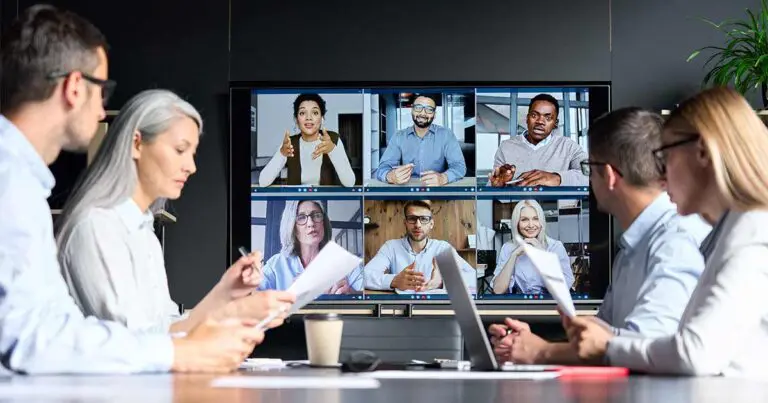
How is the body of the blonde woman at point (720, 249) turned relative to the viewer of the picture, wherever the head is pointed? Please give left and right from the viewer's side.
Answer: facing to the left of the viewer

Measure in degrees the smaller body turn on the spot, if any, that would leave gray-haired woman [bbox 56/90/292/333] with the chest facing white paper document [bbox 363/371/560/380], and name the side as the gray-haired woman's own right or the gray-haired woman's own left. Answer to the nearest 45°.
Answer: approximately 45° to the gray-haired woman's own right

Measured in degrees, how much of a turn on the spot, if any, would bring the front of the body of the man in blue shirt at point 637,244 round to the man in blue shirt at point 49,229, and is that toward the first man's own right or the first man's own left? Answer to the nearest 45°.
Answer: approximately 45° to the first man's own left

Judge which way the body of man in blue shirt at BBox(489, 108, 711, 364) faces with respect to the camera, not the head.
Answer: to the viewer's left

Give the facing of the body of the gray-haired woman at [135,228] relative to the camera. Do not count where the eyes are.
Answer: to the viewer's right

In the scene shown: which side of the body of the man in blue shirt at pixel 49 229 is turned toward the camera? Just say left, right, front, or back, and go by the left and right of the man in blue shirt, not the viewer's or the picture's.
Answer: right

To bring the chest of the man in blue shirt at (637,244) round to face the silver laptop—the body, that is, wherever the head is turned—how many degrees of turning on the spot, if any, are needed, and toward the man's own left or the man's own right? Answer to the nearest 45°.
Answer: approximately 45° to the man's own left
